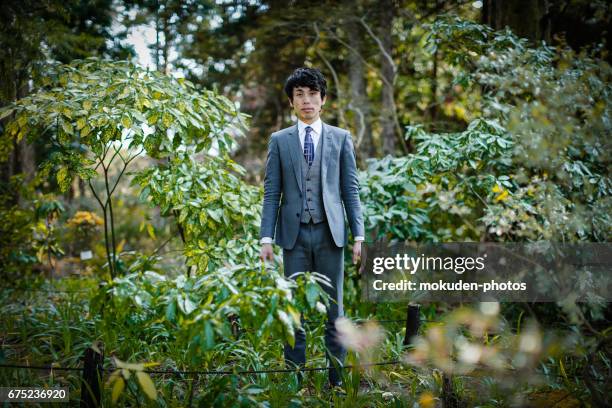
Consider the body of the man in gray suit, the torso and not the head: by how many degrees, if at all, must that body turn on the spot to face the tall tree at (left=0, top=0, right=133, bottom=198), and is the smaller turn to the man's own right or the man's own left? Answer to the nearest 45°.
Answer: approximately 135° to the man's own right

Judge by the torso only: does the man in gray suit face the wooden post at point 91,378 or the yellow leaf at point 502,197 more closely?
the wooden post

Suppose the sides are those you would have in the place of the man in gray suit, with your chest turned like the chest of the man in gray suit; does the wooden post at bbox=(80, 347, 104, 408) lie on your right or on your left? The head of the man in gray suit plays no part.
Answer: on your right

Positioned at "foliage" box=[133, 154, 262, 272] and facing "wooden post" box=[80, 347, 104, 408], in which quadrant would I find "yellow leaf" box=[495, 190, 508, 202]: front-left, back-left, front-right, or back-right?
back-left

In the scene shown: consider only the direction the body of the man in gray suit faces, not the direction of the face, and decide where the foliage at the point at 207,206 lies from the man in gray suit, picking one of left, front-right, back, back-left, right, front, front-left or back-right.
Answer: back-right

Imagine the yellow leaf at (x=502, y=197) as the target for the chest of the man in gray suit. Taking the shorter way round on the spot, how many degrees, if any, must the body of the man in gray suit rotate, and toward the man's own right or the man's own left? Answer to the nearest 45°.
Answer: approximately 135° to the man's own left

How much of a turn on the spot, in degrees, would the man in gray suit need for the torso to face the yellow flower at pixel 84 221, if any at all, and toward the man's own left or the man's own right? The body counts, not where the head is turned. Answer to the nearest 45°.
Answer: approximately 135° to the man's own right

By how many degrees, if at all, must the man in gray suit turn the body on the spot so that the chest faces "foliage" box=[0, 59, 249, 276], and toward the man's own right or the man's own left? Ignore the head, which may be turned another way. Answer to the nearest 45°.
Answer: approximately 90° to the man's own right

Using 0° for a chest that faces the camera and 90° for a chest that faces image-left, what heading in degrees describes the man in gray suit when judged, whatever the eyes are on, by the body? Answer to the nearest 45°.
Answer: approximately 0°
